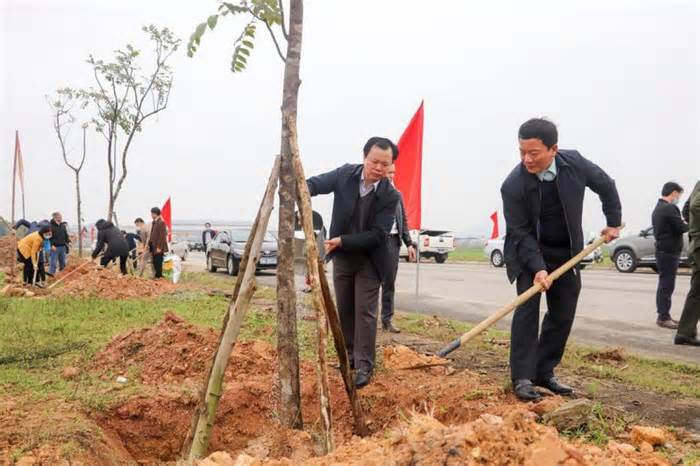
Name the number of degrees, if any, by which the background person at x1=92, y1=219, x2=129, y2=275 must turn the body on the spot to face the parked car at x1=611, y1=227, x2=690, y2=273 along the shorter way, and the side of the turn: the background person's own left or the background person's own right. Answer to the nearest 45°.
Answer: approximately 180°

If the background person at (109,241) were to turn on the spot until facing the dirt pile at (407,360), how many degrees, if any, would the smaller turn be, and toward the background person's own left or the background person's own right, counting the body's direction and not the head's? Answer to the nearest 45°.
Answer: approximately 90° to the background person's own left

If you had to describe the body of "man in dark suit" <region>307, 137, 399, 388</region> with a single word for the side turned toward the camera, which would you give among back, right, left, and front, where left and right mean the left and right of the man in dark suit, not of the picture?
front

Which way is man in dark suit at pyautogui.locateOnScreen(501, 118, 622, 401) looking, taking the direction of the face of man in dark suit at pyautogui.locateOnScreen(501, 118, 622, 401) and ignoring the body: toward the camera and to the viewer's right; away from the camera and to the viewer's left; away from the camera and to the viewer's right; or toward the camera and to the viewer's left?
toward the camera and to the viewer's left

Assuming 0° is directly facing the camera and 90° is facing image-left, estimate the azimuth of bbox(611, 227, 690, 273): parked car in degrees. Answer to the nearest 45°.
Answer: approximately 90°

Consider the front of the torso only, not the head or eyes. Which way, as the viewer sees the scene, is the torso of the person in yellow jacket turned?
to the viewer's right

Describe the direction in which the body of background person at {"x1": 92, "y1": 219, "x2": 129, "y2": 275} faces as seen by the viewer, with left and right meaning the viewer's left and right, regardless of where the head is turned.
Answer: facing to the left of the viewer
